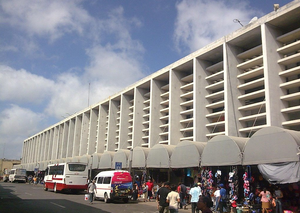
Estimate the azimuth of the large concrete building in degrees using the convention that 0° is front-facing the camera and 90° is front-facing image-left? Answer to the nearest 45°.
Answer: approximately 45°

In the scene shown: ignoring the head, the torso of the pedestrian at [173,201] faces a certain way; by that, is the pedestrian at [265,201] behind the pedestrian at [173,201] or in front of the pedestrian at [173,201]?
in front
